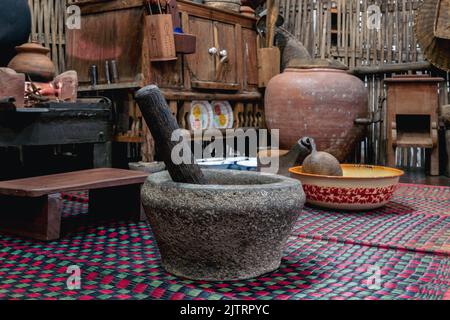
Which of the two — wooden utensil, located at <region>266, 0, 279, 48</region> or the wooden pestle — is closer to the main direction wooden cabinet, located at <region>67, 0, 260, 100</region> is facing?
the wooden pestle

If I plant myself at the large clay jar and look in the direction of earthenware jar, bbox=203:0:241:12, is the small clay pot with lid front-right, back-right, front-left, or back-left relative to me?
front-left

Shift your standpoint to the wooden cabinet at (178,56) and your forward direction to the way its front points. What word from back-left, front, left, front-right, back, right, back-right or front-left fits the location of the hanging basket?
front-left

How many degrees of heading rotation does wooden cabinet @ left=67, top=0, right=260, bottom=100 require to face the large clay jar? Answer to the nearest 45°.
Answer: approximately 45° to its left

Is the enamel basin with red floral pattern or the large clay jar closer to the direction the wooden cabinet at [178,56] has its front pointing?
the enamel basin with red floral pattern

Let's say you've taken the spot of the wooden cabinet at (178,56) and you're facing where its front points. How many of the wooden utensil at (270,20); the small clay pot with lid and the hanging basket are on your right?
1

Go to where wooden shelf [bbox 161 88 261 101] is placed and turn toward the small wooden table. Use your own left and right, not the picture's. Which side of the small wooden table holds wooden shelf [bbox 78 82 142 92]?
right

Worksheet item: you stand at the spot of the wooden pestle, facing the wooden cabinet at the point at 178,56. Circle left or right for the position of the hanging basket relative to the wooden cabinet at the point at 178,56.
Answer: right

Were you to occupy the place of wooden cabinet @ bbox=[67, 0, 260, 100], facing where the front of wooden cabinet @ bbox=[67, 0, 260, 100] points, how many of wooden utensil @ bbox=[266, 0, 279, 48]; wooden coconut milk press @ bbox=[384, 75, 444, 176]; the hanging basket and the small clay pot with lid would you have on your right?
1

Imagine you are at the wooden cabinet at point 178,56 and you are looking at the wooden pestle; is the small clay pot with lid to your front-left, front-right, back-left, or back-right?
front-right
